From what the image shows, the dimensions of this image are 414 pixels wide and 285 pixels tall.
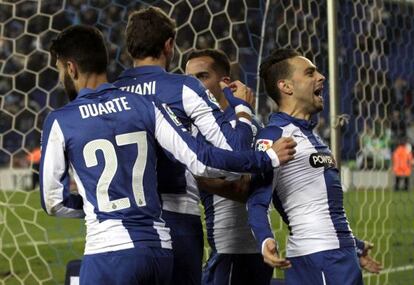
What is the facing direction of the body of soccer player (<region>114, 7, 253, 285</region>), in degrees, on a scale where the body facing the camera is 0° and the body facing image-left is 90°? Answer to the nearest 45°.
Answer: approximately 225°

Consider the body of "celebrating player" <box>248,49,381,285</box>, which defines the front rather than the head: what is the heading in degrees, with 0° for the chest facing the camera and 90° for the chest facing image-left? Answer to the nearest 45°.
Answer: approximately 315°

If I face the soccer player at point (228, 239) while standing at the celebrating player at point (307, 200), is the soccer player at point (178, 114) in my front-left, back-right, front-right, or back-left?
front-left

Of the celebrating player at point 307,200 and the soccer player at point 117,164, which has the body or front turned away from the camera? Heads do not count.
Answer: the soccer player

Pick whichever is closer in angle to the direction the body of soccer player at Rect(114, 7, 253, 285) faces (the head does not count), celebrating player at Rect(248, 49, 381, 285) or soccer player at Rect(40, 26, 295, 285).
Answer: the celebrating player

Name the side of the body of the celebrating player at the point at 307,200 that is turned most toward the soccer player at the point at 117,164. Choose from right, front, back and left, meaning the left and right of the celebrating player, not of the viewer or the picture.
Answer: right

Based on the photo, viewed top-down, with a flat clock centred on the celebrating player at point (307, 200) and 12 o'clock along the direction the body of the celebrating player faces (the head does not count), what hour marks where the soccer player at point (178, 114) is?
The soccer player is roughly at 4 o'clock from the celebrating player.

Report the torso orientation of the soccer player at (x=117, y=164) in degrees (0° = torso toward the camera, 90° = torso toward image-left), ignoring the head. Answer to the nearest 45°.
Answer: approximately 180°
